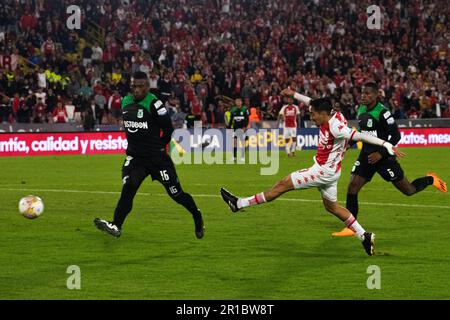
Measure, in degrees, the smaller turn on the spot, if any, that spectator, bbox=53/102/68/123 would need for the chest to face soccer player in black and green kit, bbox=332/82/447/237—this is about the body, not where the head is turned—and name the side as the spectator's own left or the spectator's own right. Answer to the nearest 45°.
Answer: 0° — they already face them

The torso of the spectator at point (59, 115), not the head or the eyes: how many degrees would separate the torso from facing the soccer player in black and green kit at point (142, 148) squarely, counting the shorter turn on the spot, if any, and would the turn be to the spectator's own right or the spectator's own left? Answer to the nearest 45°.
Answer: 0° — they already face them

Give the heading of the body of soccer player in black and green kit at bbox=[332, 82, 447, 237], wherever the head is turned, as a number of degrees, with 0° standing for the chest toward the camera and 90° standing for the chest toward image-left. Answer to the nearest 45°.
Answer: approximately 45°

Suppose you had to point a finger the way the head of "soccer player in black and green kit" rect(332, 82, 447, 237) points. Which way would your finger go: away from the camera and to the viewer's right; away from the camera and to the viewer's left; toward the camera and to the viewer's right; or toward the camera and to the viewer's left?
toward the camera and to the viewer's left

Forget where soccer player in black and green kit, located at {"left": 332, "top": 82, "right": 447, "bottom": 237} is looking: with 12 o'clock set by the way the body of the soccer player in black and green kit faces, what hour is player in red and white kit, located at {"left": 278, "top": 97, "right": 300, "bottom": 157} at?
The player in red and white kit is roughly at 4 o'clock from the soccer player in black and green kit.

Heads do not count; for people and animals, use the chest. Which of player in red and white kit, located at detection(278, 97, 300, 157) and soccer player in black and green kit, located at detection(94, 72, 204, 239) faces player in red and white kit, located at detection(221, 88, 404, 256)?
player in red and white kit, located at detection(278, 97, 300, 157)

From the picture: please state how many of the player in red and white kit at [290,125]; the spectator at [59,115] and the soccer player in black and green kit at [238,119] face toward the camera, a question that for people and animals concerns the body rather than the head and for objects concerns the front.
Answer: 3

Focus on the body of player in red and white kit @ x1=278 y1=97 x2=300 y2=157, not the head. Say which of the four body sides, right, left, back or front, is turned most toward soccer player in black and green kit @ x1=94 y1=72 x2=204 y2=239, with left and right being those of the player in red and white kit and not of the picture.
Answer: front

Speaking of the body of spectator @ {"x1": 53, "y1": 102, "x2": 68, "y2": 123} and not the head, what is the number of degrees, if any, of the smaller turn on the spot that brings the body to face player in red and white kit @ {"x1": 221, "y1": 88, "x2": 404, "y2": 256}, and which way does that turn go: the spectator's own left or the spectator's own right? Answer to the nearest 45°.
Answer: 0° — they already face them

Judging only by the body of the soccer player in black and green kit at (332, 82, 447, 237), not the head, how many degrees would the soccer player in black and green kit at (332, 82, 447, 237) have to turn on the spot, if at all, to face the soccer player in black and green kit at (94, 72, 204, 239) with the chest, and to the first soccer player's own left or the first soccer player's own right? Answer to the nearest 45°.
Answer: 0° — they already face them

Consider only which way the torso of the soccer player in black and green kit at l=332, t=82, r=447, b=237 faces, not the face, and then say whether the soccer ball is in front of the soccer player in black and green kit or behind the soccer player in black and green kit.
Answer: in front

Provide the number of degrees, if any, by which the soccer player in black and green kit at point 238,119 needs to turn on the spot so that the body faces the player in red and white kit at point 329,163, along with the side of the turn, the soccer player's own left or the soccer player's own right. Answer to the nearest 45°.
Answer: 0° — they already face them
